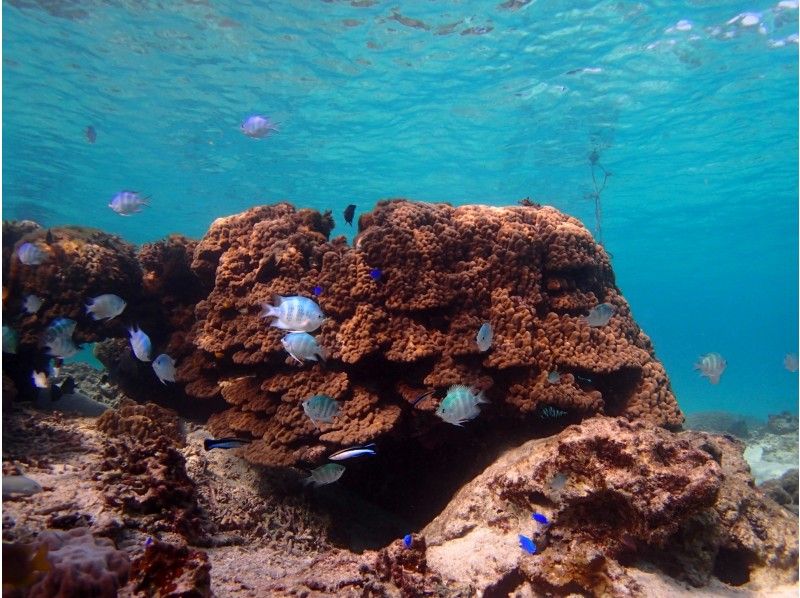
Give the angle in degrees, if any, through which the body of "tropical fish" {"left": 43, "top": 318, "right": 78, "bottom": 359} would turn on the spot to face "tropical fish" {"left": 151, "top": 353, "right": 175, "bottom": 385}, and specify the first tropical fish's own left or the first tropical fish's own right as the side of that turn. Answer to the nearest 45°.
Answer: approximately 135° to the first tropical fish's own left

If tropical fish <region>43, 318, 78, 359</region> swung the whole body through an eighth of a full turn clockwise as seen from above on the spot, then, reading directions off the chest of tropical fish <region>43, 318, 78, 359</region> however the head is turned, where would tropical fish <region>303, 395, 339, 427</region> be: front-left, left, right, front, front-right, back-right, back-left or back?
back

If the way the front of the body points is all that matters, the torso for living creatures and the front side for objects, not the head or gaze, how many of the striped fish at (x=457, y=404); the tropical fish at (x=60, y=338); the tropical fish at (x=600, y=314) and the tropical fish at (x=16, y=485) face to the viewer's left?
2

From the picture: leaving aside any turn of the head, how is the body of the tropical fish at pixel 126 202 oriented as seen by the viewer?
to the viewer's left

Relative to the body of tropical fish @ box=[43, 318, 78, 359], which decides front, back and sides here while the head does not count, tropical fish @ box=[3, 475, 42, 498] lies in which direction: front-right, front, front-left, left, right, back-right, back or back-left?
left

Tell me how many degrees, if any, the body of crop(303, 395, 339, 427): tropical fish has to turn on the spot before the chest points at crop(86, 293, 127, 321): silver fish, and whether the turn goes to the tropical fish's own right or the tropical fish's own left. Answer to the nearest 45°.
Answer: approximately 45° to the tropical fish's own right

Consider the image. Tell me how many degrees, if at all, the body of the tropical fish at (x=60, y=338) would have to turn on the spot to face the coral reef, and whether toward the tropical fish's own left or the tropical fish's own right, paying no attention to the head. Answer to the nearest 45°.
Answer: approximately 135° to the tropical fish's own left

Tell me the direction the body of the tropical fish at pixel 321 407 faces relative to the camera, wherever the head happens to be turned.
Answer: to the viewer's left

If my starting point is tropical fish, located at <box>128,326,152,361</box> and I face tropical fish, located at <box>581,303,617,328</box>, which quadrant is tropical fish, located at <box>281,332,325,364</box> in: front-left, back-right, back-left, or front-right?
front-right
